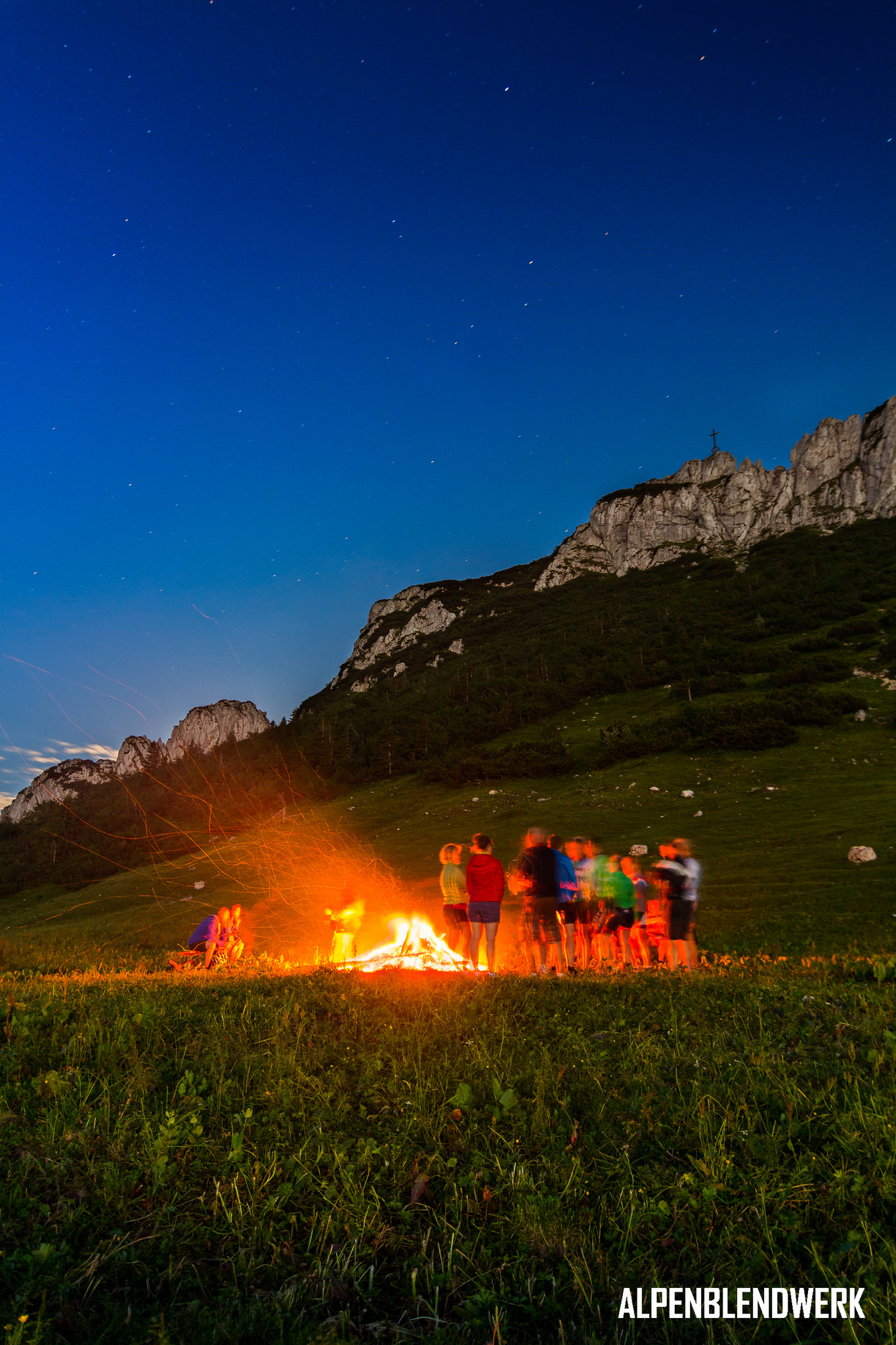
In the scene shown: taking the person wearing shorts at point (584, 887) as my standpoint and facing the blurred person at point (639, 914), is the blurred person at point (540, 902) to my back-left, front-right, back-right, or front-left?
back-right

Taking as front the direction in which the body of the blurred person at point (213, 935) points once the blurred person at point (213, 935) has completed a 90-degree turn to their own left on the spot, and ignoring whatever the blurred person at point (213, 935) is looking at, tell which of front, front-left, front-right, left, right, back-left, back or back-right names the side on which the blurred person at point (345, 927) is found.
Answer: back-right

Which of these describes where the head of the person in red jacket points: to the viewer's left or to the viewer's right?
to the viewer's left

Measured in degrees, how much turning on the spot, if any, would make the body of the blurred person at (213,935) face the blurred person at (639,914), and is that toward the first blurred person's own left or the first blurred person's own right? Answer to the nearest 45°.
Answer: approximately 45° to the first blurred person's own right

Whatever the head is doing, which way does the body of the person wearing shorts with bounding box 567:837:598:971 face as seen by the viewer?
to the viewer's left

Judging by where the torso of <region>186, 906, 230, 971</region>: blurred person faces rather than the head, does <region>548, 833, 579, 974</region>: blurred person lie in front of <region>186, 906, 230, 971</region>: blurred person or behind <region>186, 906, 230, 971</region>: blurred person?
in front

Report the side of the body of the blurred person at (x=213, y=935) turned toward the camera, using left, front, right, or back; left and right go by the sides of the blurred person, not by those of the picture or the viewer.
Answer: right

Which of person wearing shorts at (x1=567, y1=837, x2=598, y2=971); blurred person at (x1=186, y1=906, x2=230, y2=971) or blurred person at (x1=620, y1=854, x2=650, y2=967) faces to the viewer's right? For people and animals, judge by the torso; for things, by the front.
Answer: blurred person at (x1=186, y1=906, x2=230, y2=971)

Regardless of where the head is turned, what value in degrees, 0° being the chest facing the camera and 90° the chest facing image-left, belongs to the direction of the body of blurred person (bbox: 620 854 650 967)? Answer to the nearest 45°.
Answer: approximately 90°
